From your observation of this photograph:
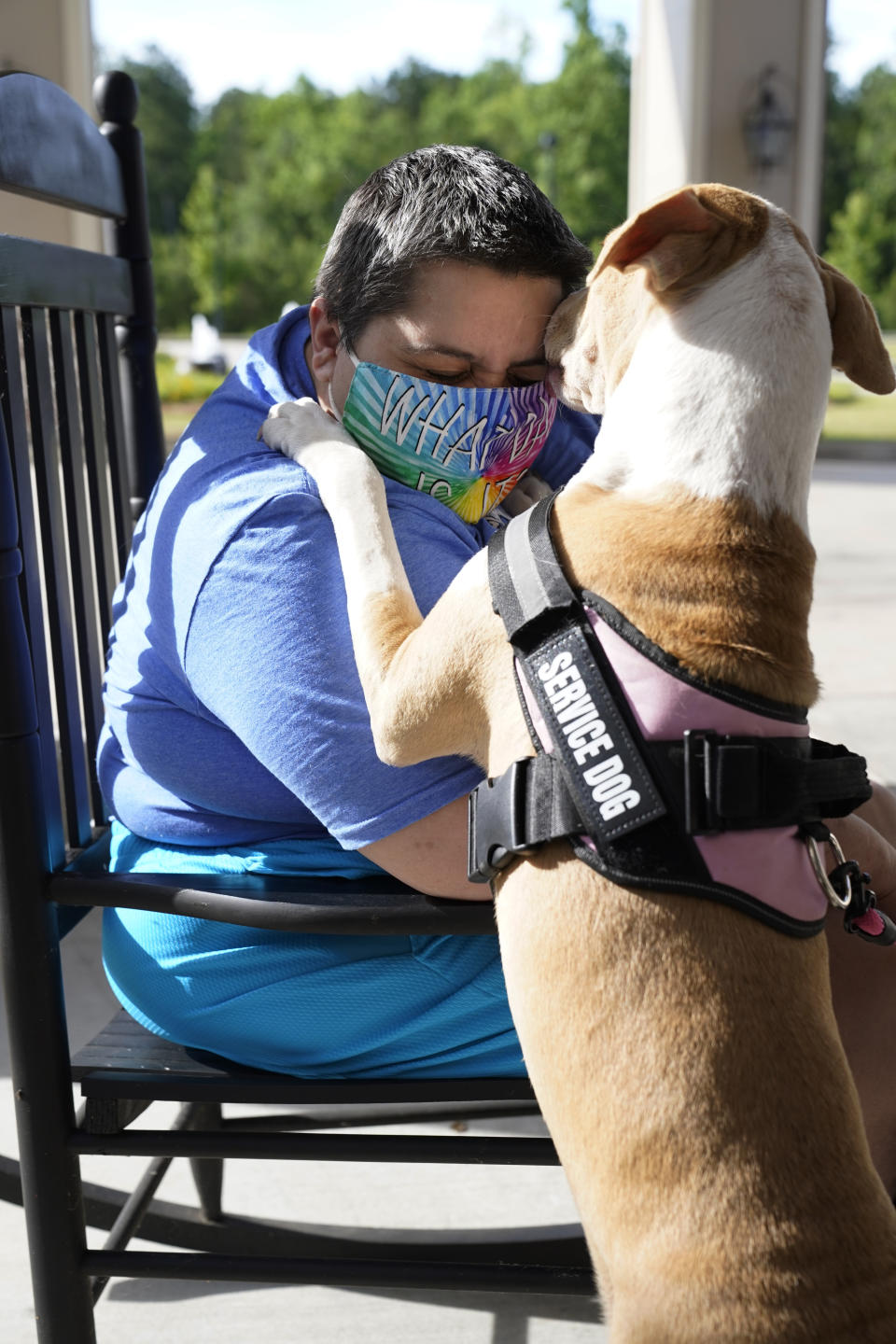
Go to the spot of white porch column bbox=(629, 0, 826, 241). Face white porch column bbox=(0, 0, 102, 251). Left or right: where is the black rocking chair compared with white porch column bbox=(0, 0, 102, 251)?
left

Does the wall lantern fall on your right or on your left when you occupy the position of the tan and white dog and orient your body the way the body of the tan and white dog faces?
on your right

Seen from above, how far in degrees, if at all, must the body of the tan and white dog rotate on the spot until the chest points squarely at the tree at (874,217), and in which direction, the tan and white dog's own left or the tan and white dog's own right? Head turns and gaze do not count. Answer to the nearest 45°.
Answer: approximately 45° to the tan and white dog's own right

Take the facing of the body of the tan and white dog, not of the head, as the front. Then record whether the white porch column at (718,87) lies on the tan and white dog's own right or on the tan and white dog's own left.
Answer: on the tan and white dog's own right

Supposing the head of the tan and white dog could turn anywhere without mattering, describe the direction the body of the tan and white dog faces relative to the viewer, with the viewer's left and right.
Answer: facing away from the viewer and to the left of the viewer

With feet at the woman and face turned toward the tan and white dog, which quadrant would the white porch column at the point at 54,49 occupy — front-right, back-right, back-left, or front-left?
back-left

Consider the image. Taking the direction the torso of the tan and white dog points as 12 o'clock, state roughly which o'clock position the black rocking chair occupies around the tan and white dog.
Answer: The black rocking chair is roughly at 11 o'clock from the tan and white dog.
